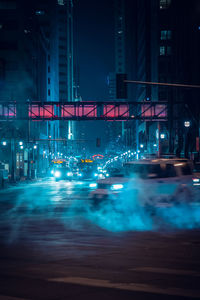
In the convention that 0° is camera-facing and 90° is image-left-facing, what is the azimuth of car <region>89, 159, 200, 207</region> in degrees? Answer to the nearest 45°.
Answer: approximately 45°

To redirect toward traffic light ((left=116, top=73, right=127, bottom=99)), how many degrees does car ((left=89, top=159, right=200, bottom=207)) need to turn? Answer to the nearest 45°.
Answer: approximately 135° to its right
